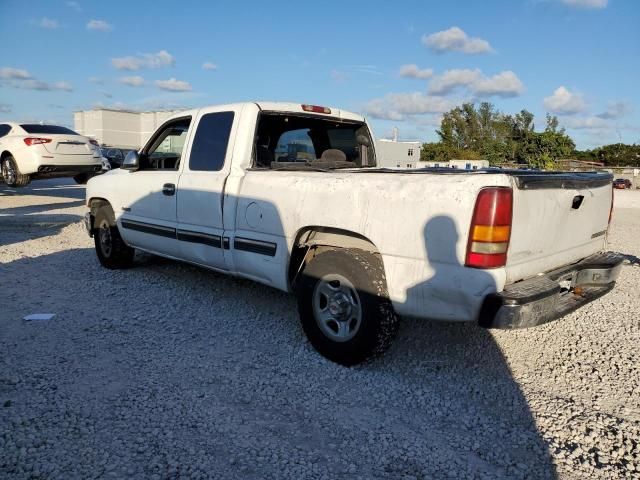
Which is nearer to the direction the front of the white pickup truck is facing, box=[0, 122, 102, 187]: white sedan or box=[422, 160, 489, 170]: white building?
the white sedan

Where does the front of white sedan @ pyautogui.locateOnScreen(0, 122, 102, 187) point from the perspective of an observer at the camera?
facing away from the viewer and to the left of the viewer

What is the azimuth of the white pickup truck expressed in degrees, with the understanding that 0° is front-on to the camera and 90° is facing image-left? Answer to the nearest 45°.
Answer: approximately 135°

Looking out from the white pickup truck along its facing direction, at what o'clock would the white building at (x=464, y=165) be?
The white building is roughly at 2 o'clock from the white pickup truck.

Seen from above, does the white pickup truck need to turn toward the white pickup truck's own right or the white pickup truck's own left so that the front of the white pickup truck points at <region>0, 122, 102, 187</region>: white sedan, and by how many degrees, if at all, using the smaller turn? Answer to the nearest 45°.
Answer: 0° — it already faces it
